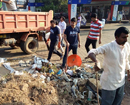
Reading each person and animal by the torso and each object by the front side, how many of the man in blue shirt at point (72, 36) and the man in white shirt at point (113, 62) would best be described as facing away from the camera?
0

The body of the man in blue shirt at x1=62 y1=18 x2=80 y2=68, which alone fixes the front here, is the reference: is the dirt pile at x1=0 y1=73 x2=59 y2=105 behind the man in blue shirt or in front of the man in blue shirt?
in front

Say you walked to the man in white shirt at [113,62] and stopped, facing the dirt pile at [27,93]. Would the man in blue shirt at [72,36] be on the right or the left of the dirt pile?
right

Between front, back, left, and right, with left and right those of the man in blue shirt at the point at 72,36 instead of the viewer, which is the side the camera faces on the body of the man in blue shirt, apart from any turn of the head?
front

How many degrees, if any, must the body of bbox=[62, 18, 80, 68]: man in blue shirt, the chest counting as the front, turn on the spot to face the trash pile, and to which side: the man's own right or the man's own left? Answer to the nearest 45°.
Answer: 0° — they already face it
